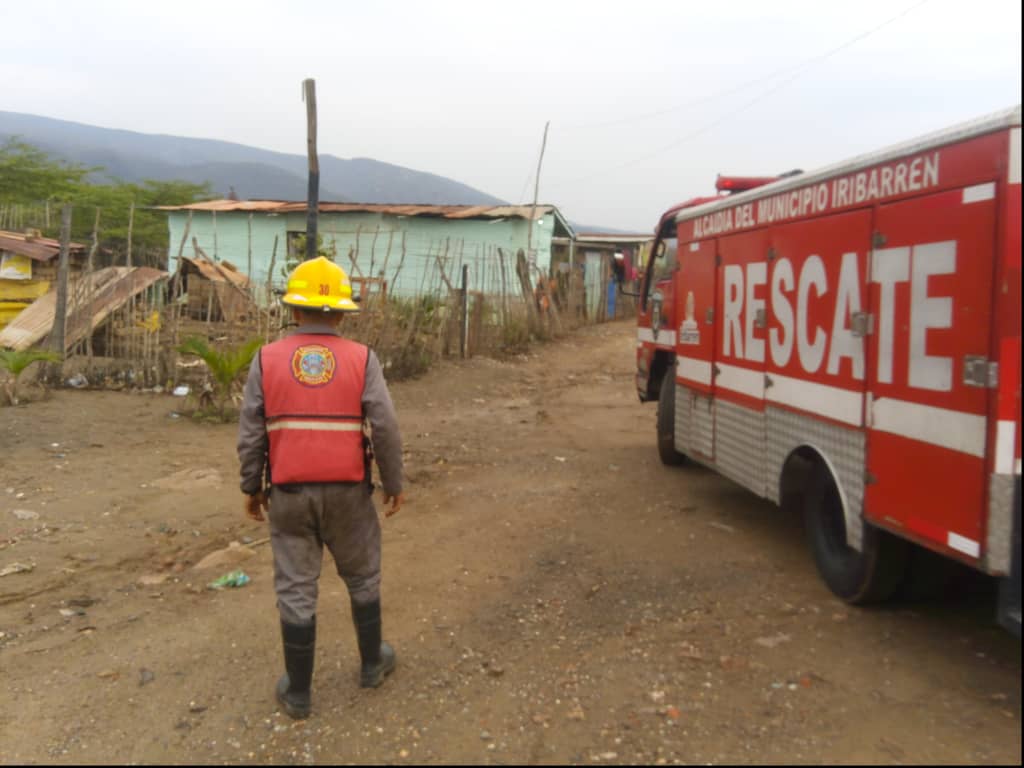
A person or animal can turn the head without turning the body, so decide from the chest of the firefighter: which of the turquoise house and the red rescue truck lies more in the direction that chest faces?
the turquoise house

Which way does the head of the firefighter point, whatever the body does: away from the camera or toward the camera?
away from the camera

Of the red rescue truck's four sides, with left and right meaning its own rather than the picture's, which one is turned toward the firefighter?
left

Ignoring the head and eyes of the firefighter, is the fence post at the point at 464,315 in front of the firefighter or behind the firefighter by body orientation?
in front

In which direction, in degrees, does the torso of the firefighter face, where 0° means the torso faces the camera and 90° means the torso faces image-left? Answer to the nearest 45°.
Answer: approximately 180°

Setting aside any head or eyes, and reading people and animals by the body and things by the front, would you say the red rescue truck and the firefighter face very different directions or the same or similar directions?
same or similar directions

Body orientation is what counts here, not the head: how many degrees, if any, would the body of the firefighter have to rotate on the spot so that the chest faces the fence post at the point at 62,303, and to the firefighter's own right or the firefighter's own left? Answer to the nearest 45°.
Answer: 0° — they already face it

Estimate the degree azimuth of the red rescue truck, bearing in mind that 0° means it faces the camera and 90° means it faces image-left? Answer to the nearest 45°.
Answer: approximately 135°

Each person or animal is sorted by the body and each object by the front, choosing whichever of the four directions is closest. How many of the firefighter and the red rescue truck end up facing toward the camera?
0

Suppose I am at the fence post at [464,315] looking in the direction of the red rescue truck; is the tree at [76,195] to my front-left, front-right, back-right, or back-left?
back-right

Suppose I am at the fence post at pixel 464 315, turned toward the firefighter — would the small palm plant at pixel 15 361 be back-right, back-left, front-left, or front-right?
front-right

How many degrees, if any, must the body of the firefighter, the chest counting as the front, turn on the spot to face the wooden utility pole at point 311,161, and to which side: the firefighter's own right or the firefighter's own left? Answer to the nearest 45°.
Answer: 0° — they already face it
